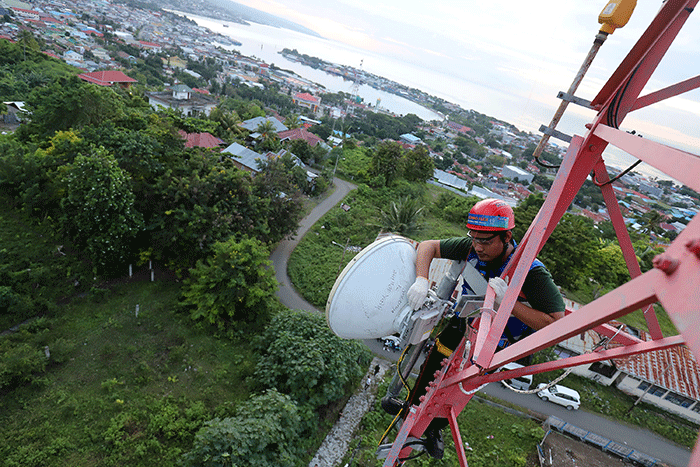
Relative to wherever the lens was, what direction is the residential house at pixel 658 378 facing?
facing the viewer and to the left of the viewer

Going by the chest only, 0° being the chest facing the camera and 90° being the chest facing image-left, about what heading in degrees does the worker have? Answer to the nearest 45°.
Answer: approximately 45°

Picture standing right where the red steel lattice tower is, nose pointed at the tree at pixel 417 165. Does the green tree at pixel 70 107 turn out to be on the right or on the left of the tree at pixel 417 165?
left

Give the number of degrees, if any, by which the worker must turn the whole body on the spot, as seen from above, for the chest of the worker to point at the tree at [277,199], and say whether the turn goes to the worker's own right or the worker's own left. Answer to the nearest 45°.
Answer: approximately 90° to the worker's own right

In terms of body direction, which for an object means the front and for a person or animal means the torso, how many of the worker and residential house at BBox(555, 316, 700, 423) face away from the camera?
0

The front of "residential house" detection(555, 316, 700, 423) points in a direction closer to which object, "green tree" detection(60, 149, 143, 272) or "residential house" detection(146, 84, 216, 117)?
the green tree

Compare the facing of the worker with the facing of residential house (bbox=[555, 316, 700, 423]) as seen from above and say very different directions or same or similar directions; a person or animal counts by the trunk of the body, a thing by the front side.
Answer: same or similar directions

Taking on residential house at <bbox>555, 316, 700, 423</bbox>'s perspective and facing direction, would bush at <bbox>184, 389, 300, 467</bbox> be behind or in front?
in front

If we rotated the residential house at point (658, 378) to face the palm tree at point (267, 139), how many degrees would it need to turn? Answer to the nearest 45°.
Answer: approximately 135° to its right

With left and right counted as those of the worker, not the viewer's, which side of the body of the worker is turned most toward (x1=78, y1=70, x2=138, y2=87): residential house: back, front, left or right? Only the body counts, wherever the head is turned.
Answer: right

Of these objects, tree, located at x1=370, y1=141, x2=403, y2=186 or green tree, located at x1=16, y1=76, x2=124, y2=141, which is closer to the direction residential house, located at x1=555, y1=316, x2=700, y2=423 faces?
the green tree

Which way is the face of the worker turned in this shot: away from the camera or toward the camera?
toward the camera
